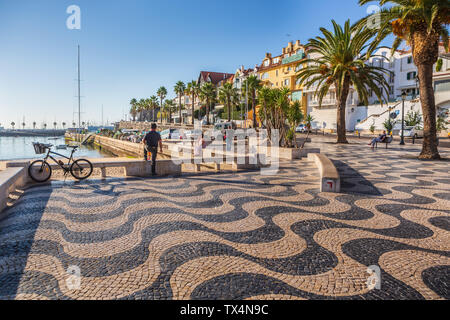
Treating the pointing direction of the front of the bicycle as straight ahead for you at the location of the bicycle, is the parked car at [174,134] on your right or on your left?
on your right

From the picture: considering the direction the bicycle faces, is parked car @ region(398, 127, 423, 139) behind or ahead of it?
behind

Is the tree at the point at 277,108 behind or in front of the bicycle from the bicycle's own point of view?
behind

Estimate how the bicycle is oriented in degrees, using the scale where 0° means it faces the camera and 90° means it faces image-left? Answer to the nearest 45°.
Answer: approximately 90°

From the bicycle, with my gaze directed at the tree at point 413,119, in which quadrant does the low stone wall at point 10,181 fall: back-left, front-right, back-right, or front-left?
back-right

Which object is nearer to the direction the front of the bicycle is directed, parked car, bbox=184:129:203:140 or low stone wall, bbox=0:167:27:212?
the low stone wall

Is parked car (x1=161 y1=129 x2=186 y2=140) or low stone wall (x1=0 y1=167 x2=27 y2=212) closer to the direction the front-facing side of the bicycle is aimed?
the low stone wall

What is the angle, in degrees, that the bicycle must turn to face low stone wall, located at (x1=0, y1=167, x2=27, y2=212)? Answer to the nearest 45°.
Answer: approximately 90° to its left

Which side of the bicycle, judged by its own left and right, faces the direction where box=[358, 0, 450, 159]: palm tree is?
back

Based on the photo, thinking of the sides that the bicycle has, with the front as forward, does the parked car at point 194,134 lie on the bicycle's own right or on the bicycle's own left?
on the bicycle's own right
